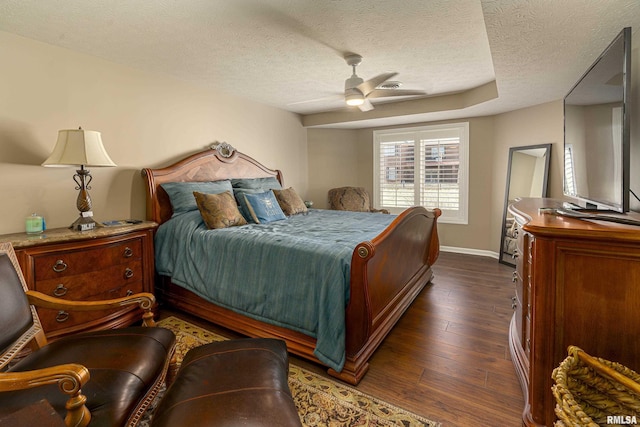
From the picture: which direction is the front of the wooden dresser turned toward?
to the viewer's left

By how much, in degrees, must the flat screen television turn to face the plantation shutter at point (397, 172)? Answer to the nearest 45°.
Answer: approximately 45° to its right

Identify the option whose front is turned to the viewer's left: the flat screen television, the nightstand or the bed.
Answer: the flat screen television

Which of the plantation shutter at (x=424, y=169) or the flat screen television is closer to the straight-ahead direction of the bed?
the flat screen television

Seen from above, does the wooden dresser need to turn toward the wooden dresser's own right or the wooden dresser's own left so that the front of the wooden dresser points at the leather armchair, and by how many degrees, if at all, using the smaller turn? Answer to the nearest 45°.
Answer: approximately 45° to the wooden dresser's own left

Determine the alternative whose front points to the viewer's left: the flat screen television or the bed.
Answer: the flat screen television

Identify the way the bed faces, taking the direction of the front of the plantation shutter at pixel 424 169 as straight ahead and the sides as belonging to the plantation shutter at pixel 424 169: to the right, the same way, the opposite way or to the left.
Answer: to the left

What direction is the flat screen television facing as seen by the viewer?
to the viewer's left

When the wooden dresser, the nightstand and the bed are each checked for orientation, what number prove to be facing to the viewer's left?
1

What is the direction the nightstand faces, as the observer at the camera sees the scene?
facing the viewer and to the right of the viewer

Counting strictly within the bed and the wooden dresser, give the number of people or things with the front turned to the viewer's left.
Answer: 1

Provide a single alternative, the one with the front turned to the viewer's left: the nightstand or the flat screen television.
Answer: the flat screen television

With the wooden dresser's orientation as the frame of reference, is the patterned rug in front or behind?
in front

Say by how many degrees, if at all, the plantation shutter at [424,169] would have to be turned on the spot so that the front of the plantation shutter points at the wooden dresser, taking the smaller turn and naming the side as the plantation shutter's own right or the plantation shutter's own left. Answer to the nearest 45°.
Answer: approximately 45° to the plantation shutter's own left
